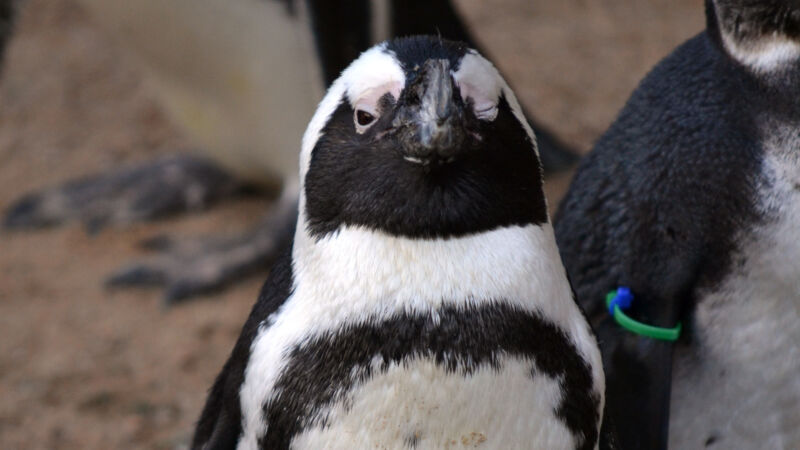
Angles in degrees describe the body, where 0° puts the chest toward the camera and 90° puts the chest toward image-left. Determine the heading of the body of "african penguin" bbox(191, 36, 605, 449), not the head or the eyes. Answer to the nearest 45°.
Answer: approximately 0°

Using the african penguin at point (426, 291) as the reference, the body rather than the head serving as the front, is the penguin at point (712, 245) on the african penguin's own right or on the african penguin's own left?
on the african penguin's own left

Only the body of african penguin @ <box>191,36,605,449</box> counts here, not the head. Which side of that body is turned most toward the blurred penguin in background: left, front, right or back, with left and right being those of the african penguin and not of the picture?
back

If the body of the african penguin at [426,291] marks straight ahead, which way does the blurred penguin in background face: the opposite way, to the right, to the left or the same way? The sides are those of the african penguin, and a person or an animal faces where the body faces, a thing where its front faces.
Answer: to the right

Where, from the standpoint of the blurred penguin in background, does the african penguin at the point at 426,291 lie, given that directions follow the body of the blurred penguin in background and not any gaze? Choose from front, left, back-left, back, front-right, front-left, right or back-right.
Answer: left

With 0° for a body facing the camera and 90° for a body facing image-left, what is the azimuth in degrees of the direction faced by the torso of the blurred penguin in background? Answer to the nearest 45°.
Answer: approximately 90°
